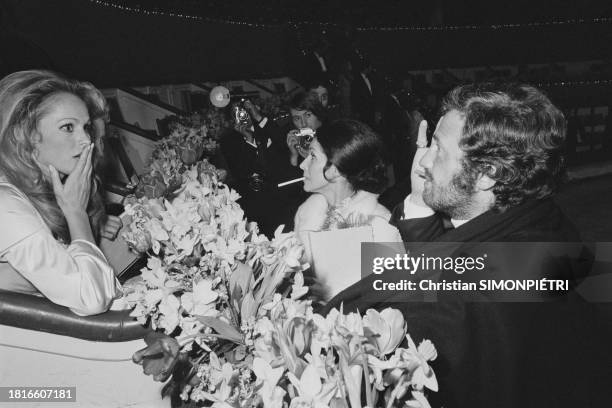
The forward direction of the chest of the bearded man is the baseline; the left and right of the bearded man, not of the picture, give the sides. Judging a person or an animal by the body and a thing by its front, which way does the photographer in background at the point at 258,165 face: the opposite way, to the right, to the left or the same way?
to the left

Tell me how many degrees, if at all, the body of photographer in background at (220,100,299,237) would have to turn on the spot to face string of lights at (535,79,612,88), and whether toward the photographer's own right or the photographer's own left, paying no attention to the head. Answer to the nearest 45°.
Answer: approximately 90° to the photographer's own left

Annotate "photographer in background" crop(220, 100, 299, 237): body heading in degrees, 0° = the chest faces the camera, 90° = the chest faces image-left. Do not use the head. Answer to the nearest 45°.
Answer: approximately 0°

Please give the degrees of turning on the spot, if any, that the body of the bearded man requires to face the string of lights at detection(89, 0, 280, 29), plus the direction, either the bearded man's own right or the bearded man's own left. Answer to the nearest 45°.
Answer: approximately 45° to the bearded man's own right

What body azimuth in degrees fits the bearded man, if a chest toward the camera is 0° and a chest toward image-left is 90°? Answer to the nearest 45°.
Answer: approximately 90°

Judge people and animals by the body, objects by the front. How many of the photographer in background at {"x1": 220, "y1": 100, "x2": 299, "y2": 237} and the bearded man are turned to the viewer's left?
1

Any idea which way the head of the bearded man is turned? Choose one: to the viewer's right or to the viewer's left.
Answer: to the viewer's left

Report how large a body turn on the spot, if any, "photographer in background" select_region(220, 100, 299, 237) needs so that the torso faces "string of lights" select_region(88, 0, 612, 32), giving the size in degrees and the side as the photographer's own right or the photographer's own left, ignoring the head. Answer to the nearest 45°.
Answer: approximately 135° to the photographer's own left
